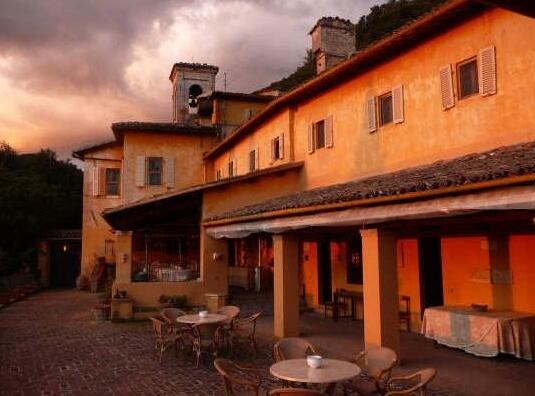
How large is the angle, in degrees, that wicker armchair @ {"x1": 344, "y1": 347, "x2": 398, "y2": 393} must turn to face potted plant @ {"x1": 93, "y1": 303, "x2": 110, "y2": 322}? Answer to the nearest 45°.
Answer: approximately 90° to its right

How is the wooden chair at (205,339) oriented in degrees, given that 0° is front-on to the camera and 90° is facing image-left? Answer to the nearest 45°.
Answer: approximately 180°

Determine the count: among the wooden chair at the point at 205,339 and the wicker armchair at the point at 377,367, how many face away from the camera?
1

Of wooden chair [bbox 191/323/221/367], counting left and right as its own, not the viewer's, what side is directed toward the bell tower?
front

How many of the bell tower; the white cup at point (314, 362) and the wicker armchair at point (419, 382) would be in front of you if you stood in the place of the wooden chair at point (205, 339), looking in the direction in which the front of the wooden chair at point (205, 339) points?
1

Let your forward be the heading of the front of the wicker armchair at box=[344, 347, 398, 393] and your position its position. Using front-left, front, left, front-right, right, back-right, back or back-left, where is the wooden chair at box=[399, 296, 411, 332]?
back-right

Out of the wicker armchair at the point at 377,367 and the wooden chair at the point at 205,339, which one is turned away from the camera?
the wooden chair at the point at 205,339

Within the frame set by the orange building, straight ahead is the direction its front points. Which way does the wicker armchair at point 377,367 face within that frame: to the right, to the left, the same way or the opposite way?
the same way

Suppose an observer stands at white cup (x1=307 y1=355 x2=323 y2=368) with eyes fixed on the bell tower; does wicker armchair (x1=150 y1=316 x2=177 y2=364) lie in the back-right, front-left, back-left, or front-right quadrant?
front-left

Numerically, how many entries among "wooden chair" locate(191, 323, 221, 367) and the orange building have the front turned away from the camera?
1

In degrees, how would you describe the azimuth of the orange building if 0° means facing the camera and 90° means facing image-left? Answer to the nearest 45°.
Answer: approximately 45°

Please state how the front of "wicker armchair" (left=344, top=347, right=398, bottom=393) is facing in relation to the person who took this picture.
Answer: facing the viewer and to the left of the viewer

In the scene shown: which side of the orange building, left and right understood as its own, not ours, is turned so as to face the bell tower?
right

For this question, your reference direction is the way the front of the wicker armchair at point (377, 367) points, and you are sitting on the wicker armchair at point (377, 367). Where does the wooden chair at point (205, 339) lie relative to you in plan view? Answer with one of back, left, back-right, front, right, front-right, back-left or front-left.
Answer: right

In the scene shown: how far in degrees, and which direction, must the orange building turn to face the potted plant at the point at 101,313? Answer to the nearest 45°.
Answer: approximately 90° to its right
